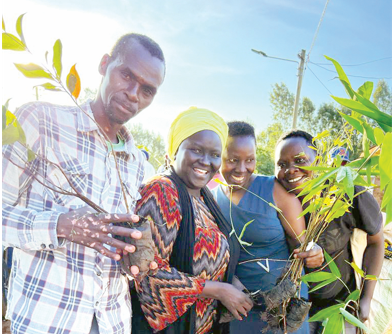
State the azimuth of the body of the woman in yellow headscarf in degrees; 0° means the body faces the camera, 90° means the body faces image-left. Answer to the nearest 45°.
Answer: approximately 315°
